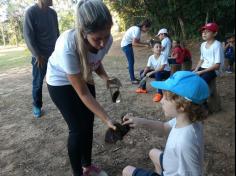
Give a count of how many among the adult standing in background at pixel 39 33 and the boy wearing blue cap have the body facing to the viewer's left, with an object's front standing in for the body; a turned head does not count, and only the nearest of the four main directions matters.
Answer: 1

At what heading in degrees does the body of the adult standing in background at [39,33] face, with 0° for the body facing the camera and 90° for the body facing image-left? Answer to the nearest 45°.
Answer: approximately 315°

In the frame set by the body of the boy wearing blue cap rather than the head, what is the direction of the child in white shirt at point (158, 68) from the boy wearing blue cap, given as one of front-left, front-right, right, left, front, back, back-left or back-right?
right

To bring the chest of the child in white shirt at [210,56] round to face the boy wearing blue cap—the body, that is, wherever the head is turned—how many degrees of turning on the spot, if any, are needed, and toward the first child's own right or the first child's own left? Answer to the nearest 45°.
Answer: approximately 45° to the first child's own left

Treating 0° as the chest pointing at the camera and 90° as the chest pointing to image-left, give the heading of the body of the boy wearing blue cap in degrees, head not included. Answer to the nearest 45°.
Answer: approximately 90°

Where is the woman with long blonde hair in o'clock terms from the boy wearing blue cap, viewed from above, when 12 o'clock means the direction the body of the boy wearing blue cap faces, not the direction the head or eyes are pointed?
The woman with long blonde hair is roughly at 1 o'clock from the boy wearing blue cap.

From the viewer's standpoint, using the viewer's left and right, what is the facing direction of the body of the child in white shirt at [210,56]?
facing the viewer and to the left of the viewer

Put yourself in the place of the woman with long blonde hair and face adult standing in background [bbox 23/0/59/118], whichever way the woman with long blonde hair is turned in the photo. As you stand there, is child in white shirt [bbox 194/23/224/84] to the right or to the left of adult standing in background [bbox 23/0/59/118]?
right

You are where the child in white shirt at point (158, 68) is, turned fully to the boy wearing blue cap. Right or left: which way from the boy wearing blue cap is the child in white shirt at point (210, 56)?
left

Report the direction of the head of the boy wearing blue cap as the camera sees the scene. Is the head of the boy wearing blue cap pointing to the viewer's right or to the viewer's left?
to the viewer's left

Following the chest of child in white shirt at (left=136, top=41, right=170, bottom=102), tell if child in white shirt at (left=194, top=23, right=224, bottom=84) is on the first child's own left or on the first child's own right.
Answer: on the first child's own left

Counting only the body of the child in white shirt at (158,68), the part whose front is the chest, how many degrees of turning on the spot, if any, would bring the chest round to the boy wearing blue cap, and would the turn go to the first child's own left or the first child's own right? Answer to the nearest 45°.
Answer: approximately 45° to the first child's own left

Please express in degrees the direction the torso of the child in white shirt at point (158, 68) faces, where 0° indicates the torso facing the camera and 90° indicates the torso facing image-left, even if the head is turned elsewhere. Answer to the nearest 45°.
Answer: approximately 45°

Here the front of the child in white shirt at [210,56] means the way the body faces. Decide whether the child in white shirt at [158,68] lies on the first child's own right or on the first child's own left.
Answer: on the first child's own right

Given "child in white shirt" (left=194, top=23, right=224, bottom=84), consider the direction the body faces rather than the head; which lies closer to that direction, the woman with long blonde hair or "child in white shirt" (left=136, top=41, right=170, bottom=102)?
the woman with long blonde hair
